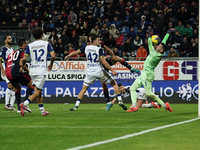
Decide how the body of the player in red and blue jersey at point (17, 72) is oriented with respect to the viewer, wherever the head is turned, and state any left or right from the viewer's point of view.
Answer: facing away from the viewer and to the right of the viewer

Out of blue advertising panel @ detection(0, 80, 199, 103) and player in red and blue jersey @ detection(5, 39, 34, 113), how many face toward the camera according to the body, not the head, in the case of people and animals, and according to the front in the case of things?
1

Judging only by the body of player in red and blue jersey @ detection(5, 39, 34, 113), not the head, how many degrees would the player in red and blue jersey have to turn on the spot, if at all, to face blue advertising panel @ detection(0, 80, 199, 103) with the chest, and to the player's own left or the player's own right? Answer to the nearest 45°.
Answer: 0° — they already face it
